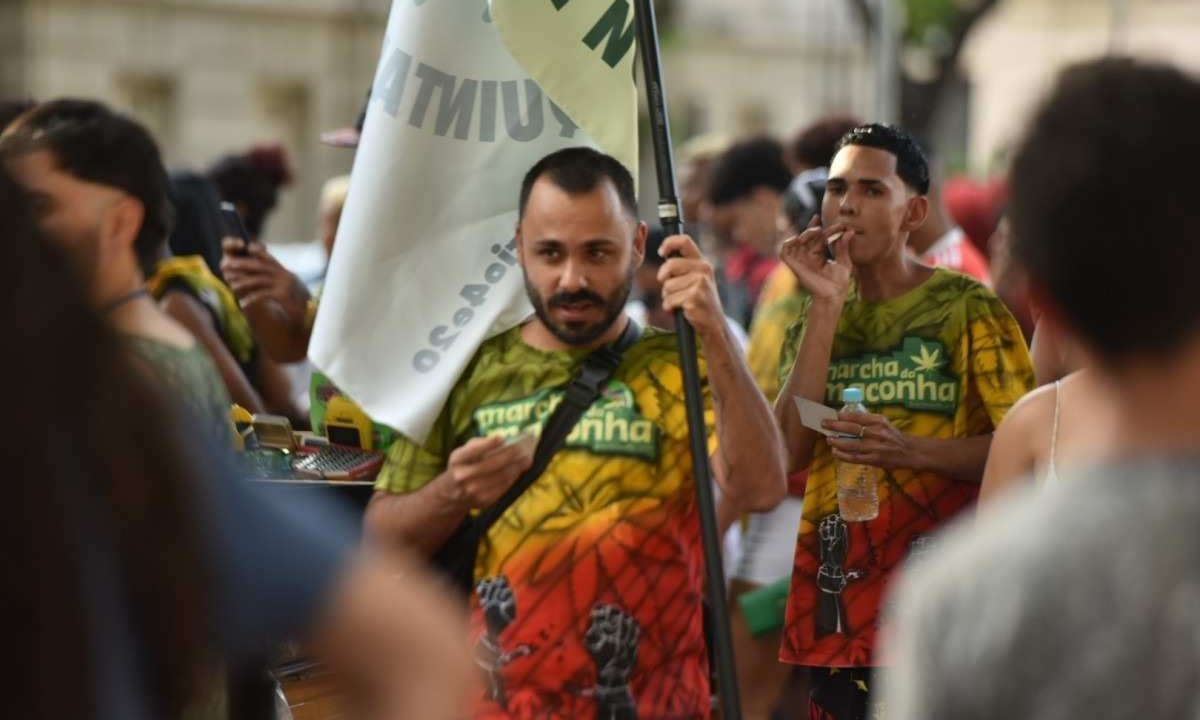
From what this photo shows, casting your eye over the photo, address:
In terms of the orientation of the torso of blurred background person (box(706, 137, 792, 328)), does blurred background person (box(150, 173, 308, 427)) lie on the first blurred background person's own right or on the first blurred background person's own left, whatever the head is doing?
on the first blurred background person's own right

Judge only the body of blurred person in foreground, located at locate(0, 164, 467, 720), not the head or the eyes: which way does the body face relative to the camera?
away from the camera

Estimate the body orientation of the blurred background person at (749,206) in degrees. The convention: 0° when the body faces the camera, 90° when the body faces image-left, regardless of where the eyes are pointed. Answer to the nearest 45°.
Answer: approximately 315°

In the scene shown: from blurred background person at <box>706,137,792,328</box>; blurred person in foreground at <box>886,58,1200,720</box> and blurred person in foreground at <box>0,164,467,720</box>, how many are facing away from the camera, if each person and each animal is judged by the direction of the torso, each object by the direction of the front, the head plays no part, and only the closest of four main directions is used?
2

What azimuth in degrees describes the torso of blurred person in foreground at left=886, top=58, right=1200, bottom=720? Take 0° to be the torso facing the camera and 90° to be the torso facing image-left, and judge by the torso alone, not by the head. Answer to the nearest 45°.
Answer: approximately 180°

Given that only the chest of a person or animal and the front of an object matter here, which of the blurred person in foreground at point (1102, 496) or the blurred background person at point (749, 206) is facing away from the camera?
the blurred person in foreground

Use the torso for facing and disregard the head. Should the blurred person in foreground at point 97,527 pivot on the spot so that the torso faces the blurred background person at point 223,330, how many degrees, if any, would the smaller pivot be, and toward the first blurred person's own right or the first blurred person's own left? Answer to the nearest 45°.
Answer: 0° — they already face them

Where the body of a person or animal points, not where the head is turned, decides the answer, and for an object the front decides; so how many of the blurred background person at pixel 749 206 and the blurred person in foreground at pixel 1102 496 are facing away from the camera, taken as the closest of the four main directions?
1
